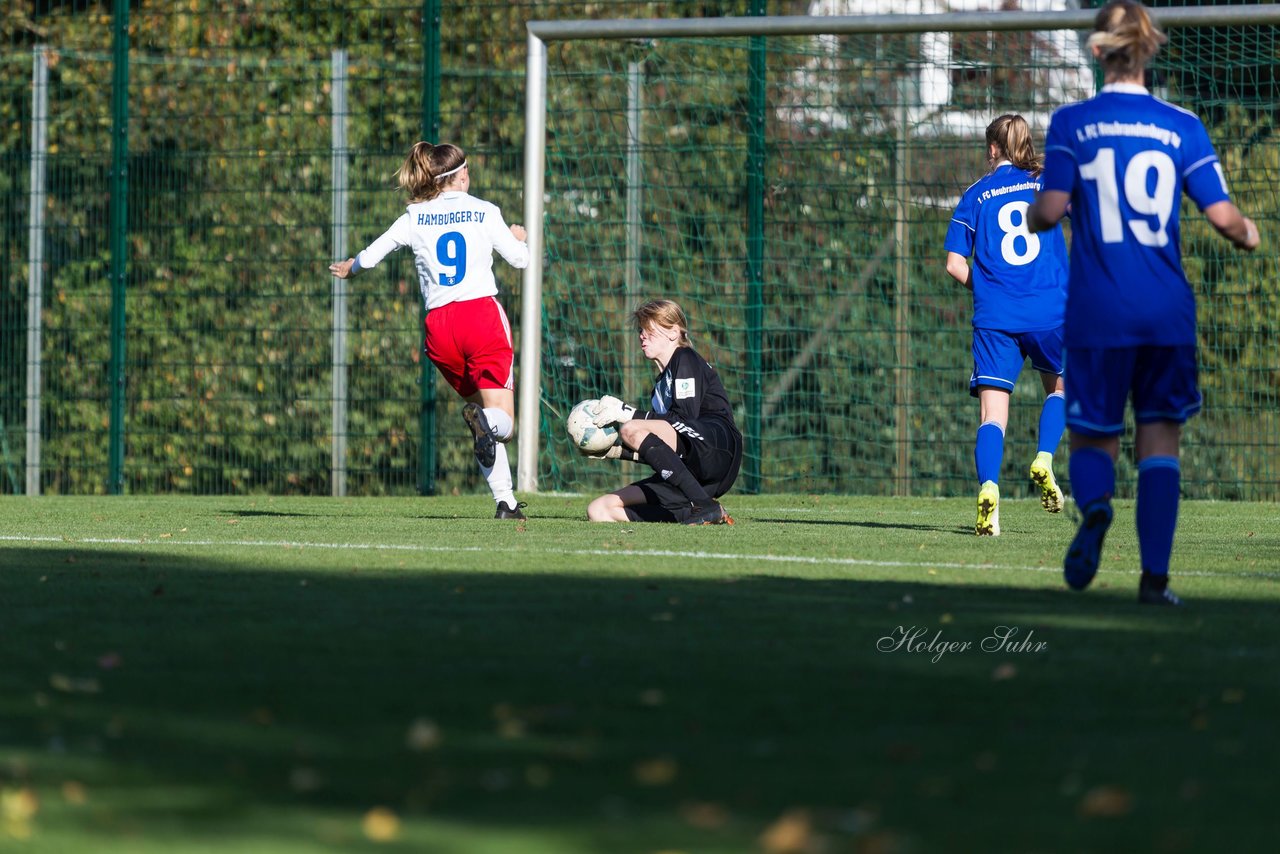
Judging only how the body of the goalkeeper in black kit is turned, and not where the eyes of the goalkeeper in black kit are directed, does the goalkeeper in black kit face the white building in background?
no

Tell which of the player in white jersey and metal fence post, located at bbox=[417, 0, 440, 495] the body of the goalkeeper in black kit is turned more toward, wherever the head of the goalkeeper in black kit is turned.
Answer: the player in white jersey

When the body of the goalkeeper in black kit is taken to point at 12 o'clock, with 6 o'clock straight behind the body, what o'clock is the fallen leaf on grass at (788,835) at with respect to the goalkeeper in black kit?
The fallen leaf on grass is roughly at 9 o'clock from the goalkeeper in black kit.

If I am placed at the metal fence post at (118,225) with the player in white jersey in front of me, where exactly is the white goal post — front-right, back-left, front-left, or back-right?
front-left

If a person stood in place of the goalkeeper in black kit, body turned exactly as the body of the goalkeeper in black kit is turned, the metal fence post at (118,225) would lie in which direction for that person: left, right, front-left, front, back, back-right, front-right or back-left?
front-right

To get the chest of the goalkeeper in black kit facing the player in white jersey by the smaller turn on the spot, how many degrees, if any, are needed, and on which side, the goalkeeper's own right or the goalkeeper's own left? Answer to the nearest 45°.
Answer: approximately 45° to the goalkeeper's own right

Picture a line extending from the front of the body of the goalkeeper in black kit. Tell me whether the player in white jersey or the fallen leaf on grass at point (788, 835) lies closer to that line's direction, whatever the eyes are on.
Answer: the player in white jersey

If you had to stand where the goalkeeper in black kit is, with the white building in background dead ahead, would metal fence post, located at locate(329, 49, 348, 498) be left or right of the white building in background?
left

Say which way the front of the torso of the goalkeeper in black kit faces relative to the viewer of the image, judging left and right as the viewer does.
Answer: facing to the left of the viewer

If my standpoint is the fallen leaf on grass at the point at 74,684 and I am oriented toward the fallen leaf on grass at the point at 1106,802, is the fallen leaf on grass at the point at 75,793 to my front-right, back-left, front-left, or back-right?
front-right

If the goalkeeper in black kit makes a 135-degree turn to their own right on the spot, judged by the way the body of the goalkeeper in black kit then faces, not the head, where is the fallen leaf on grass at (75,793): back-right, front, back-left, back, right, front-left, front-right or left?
back-right

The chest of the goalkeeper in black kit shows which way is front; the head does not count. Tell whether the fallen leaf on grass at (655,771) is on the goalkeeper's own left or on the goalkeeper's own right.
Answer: on the goalkeeper's own left

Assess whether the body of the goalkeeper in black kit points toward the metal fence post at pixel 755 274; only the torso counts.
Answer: no

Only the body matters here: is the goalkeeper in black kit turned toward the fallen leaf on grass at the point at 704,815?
no

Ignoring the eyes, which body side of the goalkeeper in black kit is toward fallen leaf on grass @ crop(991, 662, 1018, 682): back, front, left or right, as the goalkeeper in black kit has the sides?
left

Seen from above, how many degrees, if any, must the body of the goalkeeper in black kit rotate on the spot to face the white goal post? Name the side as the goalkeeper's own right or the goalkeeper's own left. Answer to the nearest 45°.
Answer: approximately 90° to the goalkeeper's own right

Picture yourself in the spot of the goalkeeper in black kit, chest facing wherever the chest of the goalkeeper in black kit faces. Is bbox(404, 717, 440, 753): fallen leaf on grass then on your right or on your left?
on your left
